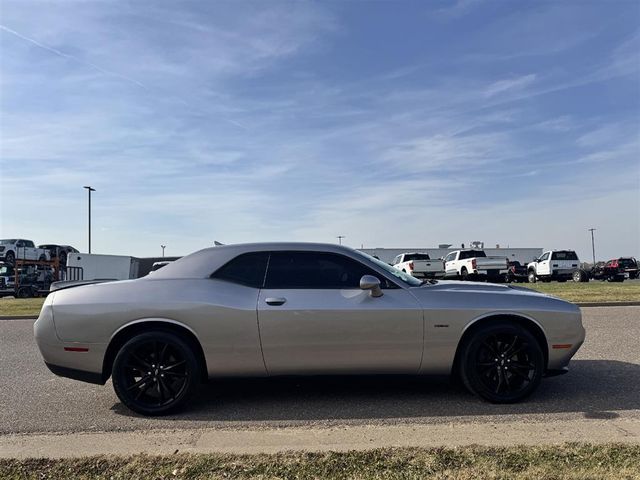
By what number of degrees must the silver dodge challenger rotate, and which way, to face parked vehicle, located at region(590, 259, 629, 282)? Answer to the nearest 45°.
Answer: approximately 45° to its left

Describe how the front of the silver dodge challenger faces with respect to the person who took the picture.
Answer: facing to the right of the viewer

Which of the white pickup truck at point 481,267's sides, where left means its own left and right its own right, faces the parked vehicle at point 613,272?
right

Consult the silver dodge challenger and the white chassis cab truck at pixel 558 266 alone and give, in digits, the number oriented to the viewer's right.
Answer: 1

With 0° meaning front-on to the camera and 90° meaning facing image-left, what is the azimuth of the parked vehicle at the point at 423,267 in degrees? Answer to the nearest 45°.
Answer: approximately 135°

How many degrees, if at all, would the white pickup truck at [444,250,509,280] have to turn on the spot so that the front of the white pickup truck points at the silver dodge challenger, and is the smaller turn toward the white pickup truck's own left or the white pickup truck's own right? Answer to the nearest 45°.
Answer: approximately 135° to the white pickup truck's own left

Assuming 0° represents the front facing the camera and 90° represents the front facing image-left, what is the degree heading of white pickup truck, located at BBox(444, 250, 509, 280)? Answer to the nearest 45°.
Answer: approximately 135°

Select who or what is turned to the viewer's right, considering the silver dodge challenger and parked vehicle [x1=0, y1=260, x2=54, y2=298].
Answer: the silver dodge challenger

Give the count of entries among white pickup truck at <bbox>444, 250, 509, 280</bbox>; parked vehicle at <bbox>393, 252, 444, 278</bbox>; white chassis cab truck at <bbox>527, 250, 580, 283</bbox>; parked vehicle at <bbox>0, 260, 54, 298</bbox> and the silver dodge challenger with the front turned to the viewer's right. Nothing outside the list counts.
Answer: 1

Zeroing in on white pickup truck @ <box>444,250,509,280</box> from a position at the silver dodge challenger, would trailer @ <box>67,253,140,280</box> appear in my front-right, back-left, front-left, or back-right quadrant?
front-left

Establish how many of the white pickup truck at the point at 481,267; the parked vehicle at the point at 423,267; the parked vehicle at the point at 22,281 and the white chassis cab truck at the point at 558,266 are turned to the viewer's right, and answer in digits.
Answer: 0

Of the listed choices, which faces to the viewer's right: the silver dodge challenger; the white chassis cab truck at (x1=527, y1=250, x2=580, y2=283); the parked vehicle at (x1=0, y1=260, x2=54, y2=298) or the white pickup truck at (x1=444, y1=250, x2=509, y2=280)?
the silver dodge challenger

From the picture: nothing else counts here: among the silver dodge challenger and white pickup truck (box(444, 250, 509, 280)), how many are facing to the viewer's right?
1

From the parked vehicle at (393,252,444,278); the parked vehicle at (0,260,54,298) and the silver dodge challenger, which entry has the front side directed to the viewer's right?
the silver dodge challenger

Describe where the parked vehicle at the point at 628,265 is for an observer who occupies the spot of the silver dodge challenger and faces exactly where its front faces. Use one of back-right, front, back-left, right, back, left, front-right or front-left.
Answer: front-left

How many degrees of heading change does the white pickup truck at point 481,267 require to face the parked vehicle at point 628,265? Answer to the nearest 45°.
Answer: approximately 90° to its right
